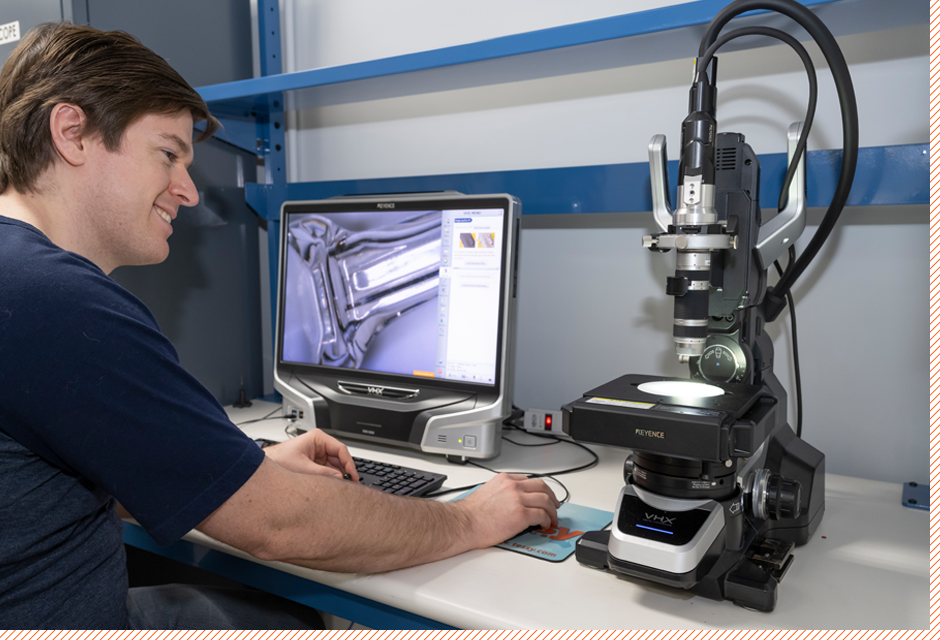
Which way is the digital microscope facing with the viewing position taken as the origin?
facing the viewer and to the left of the viewer

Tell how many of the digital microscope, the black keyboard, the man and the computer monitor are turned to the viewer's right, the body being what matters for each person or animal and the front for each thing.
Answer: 1

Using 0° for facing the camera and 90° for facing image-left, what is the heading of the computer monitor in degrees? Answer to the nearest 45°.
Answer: approximately 45°

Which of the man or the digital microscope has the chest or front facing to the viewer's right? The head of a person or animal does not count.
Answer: the man

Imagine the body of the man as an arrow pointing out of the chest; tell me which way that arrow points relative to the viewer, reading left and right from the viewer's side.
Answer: facing to the right of the viewer

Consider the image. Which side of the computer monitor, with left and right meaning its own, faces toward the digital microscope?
left

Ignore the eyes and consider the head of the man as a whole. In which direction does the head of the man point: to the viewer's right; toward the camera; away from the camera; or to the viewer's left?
to the viewer's right

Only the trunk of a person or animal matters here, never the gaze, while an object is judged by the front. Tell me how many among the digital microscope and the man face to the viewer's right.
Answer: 1

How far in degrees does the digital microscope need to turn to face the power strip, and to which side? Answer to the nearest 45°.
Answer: approximately 90° to its right
